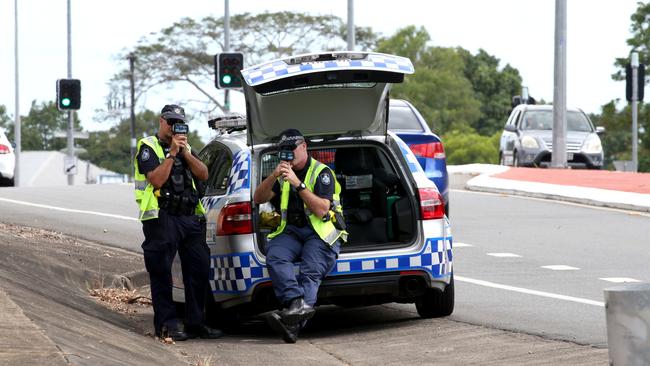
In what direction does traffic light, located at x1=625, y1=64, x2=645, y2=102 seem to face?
away from the camera

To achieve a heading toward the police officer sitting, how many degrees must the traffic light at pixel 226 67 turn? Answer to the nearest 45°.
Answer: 0° — it already faces them

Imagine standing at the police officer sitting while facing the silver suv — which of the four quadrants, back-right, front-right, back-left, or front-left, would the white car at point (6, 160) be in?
front-left

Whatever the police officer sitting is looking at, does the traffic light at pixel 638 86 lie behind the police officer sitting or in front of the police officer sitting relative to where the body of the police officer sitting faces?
behind

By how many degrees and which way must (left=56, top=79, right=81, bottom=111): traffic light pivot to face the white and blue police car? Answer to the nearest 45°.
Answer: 0° — it already faces it

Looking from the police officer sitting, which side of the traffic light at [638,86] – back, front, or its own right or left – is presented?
back

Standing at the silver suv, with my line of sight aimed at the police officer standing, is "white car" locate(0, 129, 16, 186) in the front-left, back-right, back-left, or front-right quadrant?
front-right

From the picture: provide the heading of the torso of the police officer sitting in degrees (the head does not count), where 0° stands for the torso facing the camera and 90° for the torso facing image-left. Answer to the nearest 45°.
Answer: approximately 45°

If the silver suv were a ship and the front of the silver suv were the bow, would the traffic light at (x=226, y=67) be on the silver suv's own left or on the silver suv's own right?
on the silver suv's own right

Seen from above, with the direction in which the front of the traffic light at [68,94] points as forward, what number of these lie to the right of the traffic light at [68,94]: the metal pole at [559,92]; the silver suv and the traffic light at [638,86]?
0

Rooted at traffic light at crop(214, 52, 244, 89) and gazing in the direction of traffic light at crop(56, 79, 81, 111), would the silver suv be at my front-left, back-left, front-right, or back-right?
back-right

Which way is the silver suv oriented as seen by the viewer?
toward the camera

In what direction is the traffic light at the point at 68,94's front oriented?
toward the camera

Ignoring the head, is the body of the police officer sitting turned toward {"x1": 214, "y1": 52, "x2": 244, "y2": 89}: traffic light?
no

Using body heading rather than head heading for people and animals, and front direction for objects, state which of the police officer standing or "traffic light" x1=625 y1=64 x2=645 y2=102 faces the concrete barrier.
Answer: the police officer standing

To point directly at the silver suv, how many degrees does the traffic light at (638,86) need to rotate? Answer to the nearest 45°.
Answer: approximately 135° to its left

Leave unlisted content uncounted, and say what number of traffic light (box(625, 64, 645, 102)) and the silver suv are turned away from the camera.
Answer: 1

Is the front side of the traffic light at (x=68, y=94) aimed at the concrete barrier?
yes
